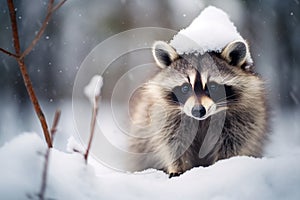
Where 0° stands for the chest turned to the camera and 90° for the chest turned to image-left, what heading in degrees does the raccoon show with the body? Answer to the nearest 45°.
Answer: approximately 0°
